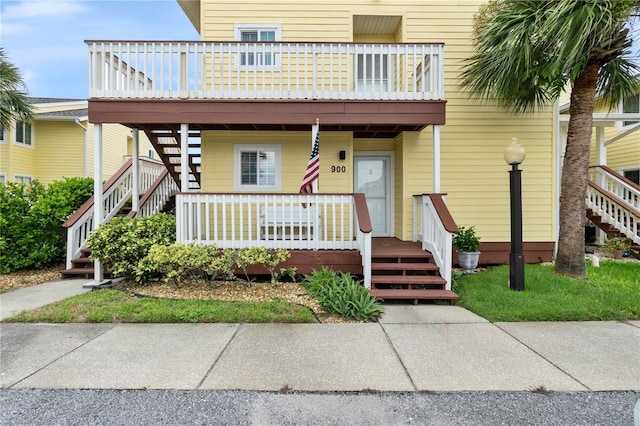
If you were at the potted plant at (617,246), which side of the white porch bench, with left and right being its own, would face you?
left

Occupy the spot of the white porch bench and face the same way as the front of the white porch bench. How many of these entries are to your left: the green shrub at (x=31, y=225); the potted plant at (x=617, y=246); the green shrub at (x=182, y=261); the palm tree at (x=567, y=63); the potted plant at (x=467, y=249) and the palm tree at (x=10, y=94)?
3

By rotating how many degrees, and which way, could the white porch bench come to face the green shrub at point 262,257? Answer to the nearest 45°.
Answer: approximately 45° to its right

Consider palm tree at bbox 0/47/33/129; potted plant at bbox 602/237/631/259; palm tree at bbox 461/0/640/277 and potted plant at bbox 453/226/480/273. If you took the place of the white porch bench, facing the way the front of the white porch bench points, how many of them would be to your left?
3

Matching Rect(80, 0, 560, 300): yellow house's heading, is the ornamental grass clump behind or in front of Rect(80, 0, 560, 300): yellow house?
in front

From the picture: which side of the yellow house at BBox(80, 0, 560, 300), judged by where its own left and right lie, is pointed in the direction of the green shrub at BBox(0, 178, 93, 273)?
right

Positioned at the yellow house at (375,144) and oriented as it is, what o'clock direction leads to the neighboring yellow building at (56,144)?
The neighboring yellow building is roughly at 4 o'clock from the yellow house.

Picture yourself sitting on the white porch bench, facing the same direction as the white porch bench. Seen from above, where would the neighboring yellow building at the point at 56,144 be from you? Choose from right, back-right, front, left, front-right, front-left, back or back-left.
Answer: back-right

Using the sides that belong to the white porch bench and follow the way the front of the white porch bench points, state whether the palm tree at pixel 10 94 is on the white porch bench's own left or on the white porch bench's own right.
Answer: on the white porch bench's own right

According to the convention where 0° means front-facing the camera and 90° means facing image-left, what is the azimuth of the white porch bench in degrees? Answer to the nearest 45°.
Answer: approximately 0°

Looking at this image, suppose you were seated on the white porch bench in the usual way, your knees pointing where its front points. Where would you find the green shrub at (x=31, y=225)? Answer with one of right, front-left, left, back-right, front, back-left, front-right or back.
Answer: right
